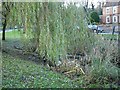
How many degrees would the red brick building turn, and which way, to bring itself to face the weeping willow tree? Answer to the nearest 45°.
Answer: approximately 45° to its right

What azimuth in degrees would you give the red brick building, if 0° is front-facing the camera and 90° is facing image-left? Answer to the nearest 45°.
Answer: approximately 0°
